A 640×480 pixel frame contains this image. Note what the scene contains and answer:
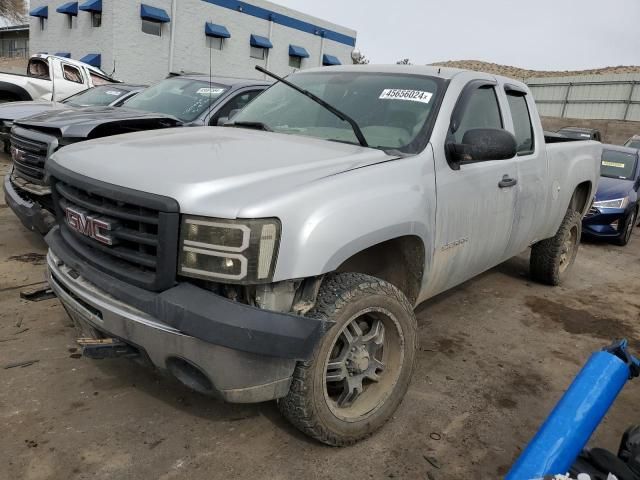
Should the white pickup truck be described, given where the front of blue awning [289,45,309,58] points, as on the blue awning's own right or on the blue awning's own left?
on the blue awning's own right

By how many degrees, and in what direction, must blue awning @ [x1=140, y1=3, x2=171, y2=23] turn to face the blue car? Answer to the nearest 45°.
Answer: approximately 45° to its right

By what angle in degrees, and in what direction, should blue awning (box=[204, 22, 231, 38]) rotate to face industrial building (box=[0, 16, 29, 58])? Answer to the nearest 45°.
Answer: approximately 180°

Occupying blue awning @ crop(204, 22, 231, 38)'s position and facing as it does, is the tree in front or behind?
behind

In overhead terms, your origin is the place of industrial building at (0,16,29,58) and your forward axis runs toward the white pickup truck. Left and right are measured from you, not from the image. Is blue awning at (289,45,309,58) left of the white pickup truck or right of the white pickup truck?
left

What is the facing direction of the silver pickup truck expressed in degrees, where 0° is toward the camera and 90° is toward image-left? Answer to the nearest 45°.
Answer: approximately 45°

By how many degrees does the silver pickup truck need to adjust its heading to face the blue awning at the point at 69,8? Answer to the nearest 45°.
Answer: approximately 90° to its right

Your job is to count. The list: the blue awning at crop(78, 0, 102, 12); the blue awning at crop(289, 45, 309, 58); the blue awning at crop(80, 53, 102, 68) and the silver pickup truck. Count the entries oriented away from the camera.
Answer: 0

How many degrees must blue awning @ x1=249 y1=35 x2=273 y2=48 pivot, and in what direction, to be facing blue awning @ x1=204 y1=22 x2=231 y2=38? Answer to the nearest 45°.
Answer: approximately 90° to its right

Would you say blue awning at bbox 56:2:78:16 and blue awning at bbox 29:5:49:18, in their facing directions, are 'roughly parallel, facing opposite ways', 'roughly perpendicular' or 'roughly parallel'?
roughly parallel

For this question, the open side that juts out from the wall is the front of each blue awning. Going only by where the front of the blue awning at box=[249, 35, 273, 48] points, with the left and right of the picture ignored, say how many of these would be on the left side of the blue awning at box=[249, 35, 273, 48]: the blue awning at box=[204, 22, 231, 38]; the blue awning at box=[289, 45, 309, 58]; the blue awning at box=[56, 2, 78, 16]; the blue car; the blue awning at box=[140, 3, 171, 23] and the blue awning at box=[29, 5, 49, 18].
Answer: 1

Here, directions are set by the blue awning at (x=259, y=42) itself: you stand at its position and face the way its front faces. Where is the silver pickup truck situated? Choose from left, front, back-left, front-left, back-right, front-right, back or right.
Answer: front-right

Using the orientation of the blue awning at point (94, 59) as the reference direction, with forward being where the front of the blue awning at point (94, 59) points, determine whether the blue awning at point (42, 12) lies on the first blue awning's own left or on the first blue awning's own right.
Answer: on the first blue awning's own right

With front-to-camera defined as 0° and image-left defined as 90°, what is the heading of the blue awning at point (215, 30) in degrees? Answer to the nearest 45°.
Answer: approximately 315°

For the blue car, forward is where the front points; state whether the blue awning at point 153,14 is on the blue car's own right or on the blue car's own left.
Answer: on the blue car's own right

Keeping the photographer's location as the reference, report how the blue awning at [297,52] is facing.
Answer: facing the viewer and to the right of the viewer
